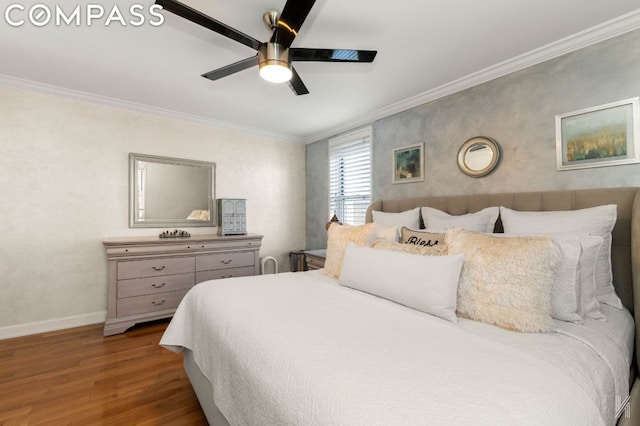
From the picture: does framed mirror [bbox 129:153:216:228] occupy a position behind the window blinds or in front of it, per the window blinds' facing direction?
in front

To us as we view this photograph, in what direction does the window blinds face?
facing the viewer and to the left of the viewer

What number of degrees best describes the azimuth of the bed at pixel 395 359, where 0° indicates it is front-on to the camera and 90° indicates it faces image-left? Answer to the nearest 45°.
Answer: approximately 45°

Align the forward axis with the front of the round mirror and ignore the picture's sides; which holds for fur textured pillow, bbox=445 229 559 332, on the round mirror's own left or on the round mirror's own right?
on the round mirror's own left

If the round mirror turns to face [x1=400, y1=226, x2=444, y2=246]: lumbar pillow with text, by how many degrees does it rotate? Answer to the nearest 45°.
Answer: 0° — it already faces it

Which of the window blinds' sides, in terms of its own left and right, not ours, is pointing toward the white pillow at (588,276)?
left

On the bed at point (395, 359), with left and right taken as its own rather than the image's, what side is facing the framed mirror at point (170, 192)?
right

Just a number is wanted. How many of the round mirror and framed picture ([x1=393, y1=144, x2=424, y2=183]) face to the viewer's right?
0

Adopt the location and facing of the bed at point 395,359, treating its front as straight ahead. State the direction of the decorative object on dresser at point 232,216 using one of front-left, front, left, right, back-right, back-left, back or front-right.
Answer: right

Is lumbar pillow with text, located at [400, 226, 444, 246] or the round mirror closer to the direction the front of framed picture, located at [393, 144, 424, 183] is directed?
the lumbar pillow with text

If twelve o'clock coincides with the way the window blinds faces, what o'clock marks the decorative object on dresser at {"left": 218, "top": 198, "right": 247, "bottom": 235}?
The decorative object on dresser is roughly at 1 o'clock from the window blinds.

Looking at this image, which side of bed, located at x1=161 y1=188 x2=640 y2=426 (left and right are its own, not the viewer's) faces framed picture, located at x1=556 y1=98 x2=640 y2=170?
back

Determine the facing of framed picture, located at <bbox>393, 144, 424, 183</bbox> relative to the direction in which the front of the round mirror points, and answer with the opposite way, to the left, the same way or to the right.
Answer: the same way

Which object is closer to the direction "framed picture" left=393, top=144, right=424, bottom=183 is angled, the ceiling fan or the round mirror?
the ceiling fan

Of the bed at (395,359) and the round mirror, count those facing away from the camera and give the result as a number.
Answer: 0

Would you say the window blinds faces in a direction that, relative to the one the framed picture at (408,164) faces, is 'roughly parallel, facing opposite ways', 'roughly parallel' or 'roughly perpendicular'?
roughly parallel
